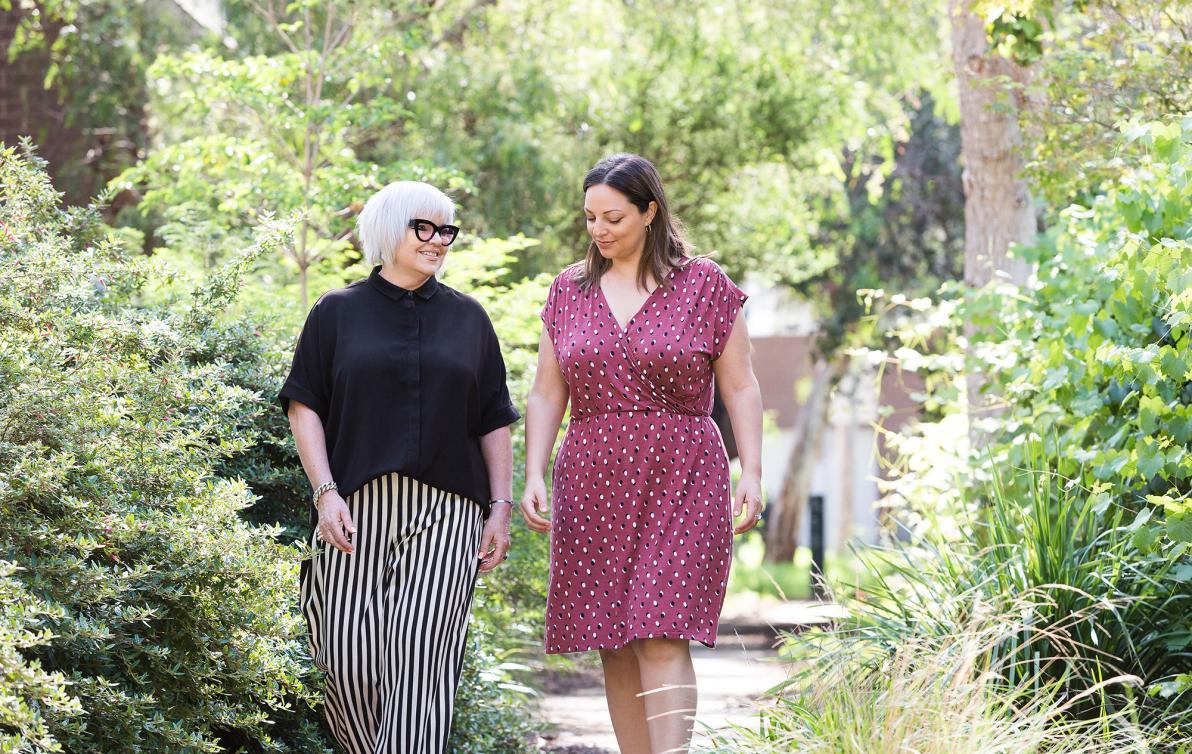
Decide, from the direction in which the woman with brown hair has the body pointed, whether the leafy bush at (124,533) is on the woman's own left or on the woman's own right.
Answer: on the woman's own right

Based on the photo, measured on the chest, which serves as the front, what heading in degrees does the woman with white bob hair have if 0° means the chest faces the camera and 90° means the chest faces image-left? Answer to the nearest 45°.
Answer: approximately 0°

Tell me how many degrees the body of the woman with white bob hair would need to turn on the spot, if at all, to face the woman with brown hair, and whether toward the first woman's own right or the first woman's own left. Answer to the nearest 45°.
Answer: approximately 90° to the first woman's own left

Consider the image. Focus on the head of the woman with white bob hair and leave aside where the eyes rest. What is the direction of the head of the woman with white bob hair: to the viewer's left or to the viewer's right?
to the viewer's right

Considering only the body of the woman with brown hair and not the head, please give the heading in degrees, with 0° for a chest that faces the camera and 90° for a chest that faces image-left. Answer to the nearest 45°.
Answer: approximately 0°

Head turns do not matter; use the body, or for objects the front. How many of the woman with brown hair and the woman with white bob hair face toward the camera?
2

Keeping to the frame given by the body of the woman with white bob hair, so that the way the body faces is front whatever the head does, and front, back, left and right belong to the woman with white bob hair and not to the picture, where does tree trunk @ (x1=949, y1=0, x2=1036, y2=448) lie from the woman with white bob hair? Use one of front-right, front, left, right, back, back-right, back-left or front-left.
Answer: back-left

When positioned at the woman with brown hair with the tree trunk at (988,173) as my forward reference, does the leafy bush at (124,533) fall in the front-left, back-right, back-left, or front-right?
back-left

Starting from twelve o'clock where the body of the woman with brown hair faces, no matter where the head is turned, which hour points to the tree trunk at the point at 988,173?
The tree trunk is roughly at 7 o'clock from the woman with brown hair.

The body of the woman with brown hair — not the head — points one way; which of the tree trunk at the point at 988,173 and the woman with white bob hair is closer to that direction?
the woman with white bob hair
